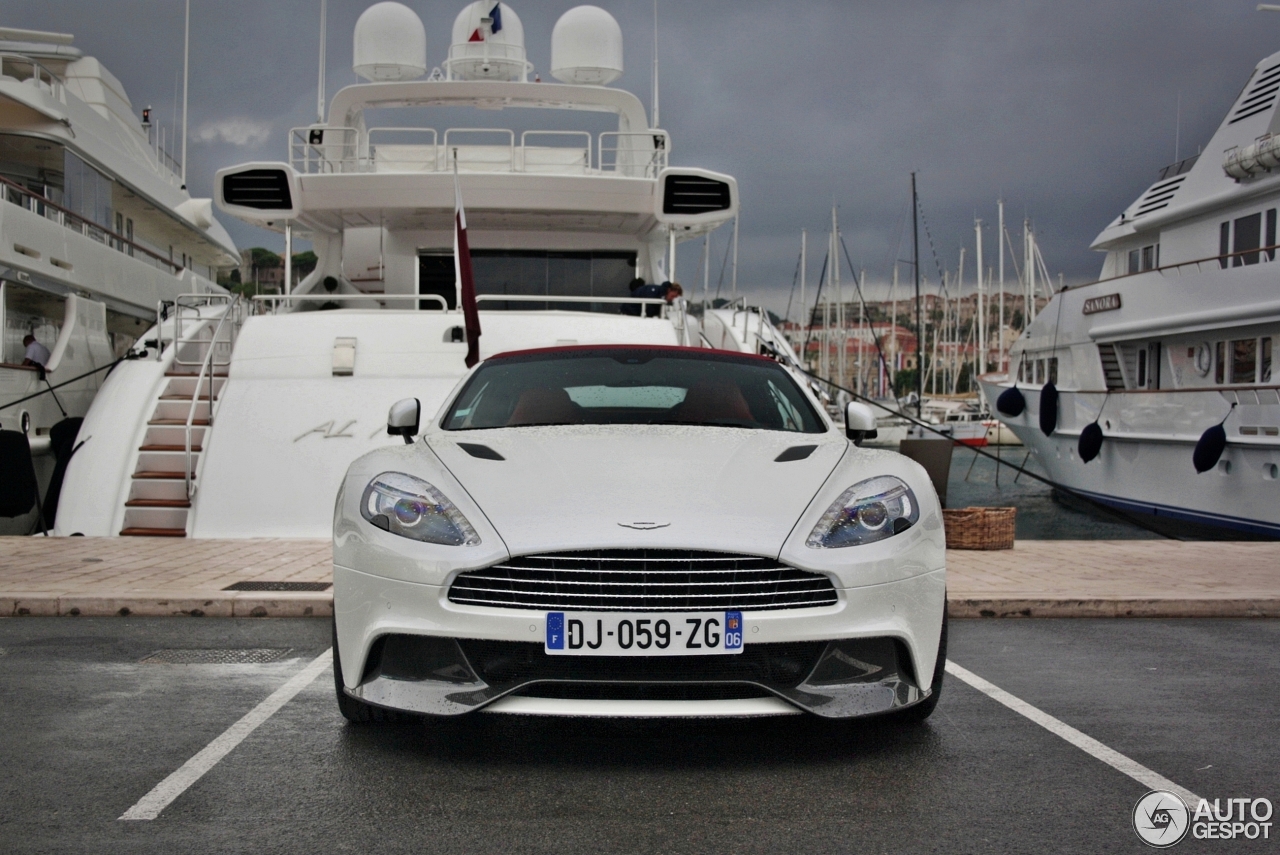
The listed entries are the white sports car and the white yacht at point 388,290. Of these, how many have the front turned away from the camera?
1

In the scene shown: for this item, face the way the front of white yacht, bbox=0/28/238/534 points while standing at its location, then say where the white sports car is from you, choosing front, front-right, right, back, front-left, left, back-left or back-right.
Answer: back-right

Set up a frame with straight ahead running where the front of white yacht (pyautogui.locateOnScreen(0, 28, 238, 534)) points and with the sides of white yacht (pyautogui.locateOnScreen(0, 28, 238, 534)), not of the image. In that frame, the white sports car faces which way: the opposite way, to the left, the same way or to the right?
the opposite way

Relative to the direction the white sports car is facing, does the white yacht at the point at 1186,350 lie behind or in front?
behind

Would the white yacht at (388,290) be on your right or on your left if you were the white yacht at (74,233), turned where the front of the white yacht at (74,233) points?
on your right

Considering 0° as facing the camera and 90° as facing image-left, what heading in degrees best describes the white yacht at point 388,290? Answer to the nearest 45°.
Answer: approximately 180°

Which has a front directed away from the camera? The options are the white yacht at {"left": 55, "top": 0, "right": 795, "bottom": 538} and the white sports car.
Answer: the white yacht

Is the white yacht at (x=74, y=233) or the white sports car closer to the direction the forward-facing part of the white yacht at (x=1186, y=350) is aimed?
the white yacht

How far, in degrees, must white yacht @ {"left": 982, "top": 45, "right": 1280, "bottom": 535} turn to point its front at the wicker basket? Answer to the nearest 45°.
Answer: approximately 135° to its left

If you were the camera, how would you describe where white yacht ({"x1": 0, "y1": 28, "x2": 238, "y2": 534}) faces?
facing away from the viewer and to the right of the viewer

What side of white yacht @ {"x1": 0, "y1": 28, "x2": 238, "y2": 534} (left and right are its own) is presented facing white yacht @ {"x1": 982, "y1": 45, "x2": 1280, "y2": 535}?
right

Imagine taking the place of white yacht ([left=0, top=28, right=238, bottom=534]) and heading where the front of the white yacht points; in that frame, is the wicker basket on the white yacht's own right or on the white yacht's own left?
on the white yacht's own right

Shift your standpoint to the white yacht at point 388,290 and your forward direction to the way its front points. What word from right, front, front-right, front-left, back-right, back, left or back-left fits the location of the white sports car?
back

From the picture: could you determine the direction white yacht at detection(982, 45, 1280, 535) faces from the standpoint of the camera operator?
facing away from the viewer and to the left of the viewer

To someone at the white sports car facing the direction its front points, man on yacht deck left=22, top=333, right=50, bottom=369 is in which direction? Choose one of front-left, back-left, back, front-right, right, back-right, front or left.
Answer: back-right
